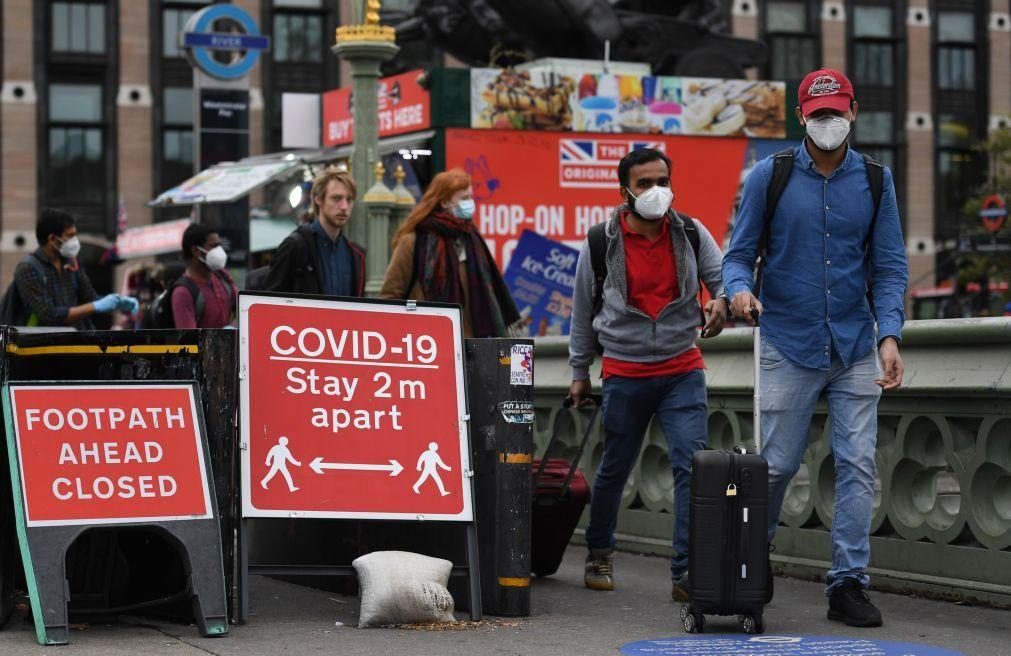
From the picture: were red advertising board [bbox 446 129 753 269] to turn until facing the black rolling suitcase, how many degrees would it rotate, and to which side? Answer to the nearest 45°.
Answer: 0° — it already faces it

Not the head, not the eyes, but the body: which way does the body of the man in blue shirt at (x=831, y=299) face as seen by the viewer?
toward the camera

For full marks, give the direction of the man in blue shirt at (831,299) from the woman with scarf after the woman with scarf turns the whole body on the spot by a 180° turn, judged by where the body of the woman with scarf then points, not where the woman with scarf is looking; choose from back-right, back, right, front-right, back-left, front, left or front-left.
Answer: back

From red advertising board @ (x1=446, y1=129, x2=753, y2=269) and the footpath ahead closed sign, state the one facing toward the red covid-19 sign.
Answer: the red advertising board

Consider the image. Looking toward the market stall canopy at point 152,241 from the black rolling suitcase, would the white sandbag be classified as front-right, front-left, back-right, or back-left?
front-left

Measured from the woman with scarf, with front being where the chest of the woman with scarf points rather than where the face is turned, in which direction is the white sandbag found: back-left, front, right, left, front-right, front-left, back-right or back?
front-right

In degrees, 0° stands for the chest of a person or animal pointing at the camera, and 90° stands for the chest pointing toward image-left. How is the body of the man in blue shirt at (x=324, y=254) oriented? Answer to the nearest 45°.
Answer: approximately 315°

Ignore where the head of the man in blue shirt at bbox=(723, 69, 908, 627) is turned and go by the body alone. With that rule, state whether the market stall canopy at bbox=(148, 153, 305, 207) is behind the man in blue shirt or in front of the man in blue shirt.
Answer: behind

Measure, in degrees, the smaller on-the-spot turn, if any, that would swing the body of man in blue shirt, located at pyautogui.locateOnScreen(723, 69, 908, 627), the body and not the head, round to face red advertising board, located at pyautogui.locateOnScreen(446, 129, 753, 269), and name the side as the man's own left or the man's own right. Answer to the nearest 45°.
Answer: approximately 180°

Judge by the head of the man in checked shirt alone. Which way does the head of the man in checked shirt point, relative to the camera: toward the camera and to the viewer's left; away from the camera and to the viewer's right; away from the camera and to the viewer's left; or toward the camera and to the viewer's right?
toward the camera and to the viewer's right

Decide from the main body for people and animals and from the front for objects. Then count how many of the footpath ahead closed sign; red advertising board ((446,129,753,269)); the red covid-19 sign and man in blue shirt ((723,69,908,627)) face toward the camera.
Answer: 4

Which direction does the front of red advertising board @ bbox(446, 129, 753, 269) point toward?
toward the camera

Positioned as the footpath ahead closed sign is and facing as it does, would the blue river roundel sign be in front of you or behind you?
behind

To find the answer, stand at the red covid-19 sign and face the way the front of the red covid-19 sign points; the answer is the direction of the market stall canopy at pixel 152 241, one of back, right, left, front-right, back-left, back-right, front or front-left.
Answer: back

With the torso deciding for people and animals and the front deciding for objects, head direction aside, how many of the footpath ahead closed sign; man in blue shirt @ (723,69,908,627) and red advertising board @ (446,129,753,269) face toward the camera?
3
